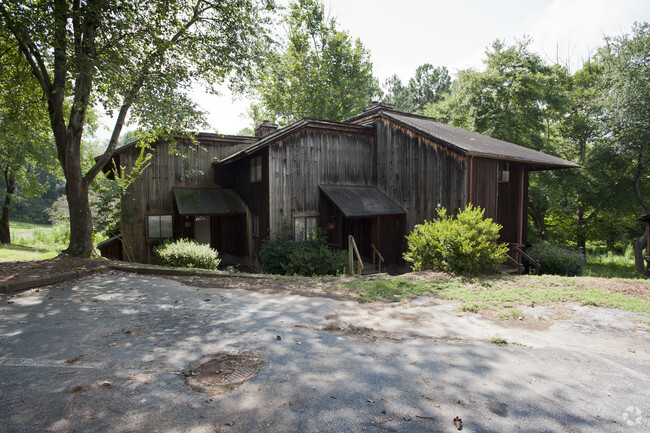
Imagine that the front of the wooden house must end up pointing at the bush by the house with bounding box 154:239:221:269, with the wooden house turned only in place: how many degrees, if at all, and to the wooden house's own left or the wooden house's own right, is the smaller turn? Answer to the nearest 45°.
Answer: approximately 45° to the wooden house's own right

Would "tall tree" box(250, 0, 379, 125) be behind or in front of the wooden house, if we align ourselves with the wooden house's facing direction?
behind

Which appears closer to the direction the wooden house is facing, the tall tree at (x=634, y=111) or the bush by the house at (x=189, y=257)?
the bush by the house

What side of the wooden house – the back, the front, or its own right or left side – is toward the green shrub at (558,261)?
left

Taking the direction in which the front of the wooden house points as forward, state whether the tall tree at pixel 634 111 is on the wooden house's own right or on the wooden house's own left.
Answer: on the wooden house's own left

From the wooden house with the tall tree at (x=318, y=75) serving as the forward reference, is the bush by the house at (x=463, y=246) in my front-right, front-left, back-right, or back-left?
back-right

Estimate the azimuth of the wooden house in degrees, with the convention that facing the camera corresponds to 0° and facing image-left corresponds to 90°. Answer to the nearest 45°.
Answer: approximately 0°

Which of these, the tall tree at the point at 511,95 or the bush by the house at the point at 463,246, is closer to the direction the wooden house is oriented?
the bush by the house
